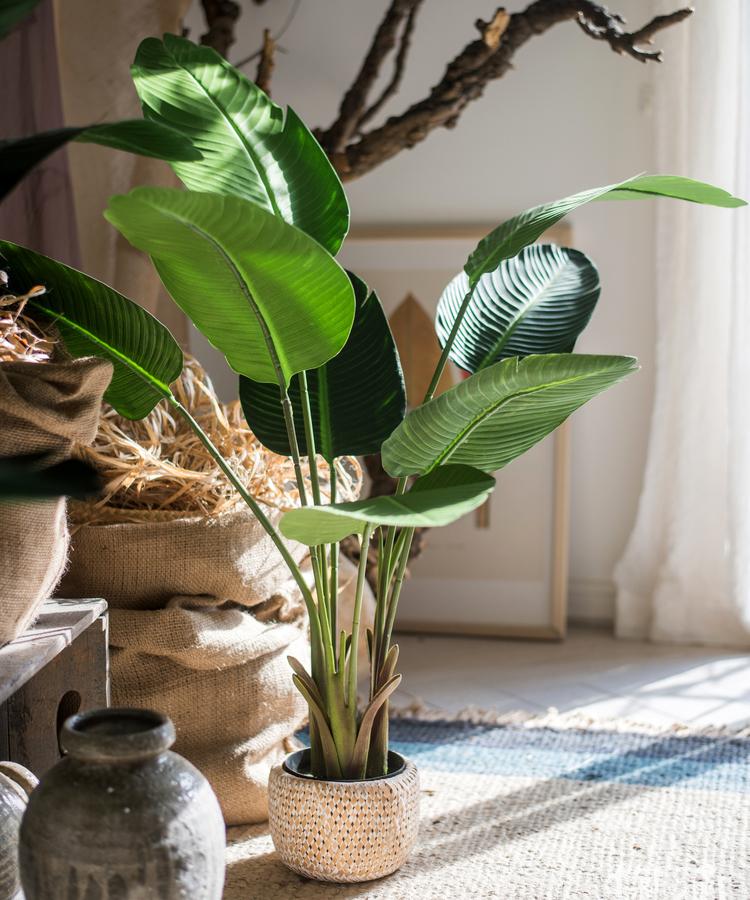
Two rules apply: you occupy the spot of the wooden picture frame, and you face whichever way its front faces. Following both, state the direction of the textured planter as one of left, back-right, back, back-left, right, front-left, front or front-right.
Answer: front

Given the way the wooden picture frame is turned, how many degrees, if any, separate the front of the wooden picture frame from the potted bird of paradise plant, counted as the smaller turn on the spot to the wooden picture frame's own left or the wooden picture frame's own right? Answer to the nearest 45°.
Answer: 0° — it already faces it

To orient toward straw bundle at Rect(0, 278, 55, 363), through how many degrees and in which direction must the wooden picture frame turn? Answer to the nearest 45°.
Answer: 0° — it already faces it

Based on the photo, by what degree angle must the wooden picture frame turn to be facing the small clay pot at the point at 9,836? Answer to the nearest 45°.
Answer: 0° — it already faces it

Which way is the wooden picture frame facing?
toward the camera

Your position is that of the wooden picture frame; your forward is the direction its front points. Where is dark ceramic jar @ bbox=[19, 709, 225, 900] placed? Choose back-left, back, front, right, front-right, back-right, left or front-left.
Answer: front

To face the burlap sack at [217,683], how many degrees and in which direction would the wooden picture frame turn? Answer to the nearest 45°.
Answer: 0° — it already faces it

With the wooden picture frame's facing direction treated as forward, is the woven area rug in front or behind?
in front
